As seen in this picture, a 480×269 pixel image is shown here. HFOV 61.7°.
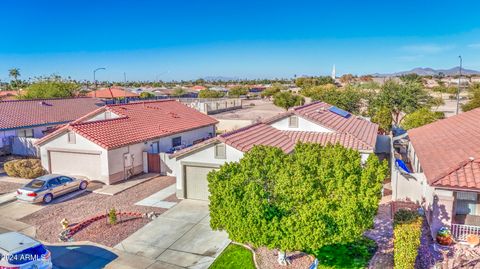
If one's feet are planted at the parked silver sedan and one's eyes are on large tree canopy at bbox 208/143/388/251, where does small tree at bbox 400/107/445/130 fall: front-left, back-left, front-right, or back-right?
front-left

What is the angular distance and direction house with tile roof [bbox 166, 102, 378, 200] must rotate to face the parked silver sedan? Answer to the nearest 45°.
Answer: approximately 45° to its right

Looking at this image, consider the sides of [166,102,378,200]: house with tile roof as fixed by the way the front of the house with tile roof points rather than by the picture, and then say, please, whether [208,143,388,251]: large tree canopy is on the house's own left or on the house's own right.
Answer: on the house's own left

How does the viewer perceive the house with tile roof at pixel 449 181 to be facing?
facing the viewer

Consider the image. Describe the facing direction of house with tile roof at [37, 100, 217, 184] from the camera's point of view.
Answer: facing the viewer and to the left of the viewer

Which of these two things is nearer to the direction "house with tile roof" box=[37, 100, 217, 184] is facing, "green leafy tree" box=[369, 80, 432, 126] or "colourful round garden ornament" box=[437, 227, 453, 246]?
the colourful round garden ornament

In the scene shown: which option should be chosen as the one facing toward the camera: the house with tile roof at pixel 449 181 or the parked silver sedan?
the house with tile roof

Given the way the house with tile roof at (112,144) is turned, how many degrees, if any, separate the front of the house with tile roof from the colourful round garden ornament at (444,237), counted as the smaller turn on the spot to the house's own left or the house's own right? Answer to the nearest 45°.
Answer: approximately 90° to the house's own left

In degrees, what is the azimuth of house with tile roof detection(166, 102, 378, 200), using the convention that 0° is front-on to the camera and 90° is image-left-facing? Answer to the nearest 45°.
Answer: approximately 45°

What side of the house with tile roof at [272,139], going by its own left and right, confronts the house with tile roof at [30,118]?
right

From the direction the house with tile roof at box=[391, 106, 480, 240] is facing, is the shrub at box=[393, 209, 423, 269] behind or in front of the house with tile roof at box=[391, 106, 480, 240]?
in front

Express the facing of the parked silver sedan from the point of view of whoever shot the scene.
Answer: facing away from the viewer and to the right of the viewer

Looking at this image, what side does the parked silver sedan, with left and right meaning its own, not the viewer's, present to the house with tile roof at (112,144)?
front
